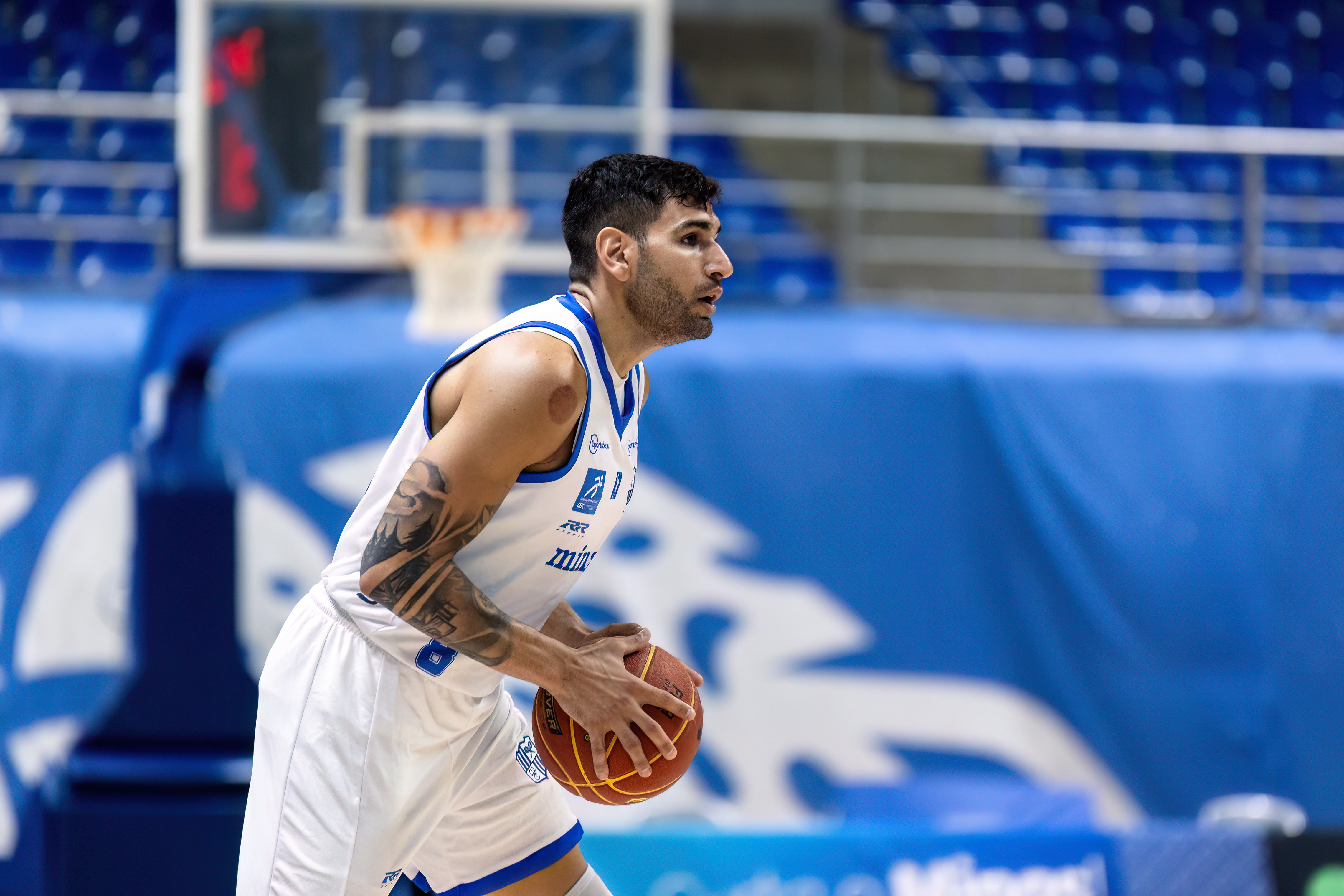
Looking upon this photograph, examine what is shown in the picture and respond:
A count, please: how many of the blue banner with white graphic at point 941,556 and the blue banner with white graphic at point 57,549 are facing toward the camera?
2

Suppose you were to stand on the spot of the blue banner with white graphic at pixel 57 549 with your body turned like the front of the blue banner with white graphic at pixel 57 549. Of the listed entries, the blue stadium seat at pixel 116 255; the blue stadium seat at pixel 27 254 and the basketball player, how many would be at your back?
2

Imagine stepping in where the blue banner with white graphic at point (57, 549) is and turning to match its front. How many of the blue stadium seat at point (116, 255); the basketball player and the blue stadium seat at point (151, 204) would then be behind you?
2

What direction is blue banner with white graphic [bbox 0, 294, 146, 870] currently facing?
toward the camera

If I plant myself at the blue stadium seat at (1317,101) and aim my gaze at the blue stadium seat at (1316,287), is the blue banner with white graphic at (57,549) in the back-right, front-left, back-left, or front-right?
front-right

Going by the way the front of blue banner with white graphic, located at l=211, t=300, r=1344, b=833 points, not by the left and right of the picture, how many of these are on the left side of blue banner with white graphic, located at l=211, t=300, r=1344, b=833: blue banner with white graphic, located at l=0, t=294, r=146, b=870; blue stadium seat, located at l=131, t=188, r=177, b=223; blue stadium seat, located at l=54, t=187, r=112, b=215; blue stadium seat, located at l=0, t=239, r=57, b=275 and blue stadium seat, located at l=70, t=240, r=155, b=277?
0

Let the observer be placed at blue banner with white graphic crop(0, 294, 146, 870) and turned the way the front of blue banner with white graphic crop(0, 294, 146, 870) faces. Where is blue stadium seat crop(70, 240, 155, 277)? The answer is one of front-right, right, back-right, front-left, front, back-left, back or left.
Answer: back

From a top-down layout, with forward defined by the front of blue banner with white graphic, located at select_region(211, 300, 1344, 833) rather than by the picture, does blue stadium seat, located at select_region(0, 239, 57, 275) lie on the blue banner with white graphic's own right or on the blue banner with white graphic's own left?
on the blue banner with white graphic's own right

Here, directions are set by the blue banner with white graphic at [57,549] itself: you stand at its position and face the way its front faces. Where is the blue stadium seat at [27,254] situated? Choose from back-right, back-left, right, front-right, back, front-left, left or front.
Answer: back

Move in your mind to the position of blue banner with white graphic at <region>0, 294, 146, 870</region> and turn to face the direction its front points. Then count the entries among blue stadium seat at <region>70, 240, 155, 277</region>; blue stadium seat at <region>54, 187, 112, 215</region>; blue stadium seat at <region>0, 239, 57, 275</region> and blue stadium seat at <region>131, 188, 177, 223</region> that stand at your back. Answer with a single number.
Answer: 4

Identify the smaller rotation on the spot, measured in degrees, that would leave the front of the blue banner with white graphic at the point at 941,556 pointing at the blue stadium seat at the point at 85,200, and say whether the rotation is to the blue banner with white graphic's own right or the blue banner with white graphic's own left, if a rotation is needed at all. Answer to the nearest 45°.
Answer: approximately 135° to the blue banner with white graphic's own right

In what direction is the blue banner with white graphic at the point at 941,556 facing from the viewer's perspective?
toward the camera

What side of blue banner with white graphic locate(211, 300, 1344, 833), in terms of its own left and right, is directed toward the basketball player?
front

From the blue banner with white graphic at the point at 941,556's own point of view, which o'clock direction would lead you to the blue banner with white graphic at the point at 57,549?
the blue banner with white graphic at the point at 57,549 is roughly at 3 o'clock from the blue banner with white graphic at the point at 941,556.

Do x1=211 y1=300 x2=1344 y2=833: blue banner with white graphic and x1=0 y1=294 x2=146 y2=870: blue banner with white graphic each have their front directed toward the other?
no

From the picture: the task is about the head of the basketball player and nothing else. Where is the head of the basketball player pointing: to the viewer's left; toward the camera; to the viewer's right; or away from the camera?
to the viewer's right

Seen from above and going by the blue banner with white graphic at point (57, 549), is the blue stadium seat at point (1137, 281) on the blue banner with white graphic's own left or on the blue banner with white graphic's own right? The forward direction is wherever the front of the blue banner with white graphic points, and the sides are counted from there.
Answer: on the blue banner with white graphic's own left

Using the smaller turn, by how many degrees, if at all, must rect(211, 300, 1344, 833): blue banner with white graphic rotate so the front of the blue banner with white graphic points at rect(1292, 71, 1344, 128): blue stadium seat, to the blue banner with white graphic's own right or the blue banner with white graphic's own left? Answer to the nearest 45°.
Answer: approximately 135° to the blue banner with white graphic's own left
